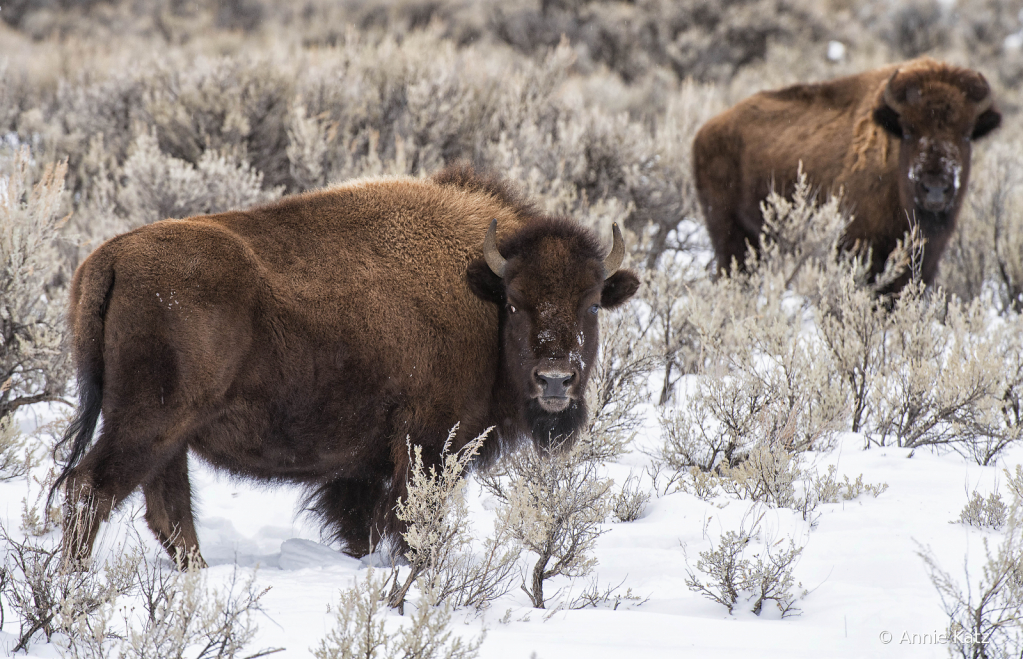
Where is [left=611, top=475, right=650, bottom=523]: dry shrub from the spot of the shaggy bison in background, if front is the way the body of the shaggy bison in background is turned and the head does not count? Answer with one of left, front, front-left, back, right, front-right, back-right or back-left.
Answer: front-right

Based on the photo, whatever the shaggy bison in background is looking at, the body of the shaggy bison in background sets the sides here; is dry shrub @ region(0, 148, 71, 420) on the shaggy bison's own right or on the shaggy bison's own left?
on the shaggy bison's own right

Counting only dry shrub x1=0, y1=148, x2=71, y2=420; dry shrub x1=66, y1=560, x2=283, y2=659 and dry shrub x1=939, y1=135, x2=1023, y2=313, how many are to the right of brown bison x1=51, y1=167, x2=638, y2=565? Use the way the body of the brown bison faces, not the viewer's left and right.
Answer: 1

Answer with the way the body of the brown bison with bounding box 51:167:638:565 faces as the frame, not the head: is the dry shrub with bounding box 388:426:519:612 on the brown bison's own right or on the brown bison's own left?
on the brown bison's own right

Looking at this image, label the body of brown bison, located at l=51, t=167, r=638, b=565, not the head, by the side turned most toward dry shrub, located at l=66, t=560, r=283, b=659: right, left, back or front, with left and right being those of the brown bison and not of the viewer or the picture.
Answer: right

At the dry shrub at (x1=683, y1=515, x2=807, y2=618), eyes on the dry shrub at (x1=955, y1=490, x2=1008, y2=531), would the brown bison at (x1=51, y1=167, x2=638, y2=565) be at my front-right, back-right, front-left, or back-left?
back-left

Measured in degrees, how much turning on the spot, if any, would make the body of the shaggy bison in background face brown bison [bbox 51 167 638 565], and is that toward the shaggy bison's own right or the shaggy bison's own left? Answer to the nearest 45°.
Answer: approximately 45° to the shaggy bison's own right

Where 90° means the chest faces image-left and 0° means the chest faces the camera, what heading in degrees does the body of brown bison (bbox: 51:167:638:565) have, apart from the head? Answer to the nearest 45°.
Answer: approximately 270°

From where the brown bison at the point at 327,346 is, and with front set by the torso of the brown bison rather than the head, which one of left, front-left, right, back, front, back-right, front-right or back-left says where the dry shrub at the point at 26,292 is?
back-left
